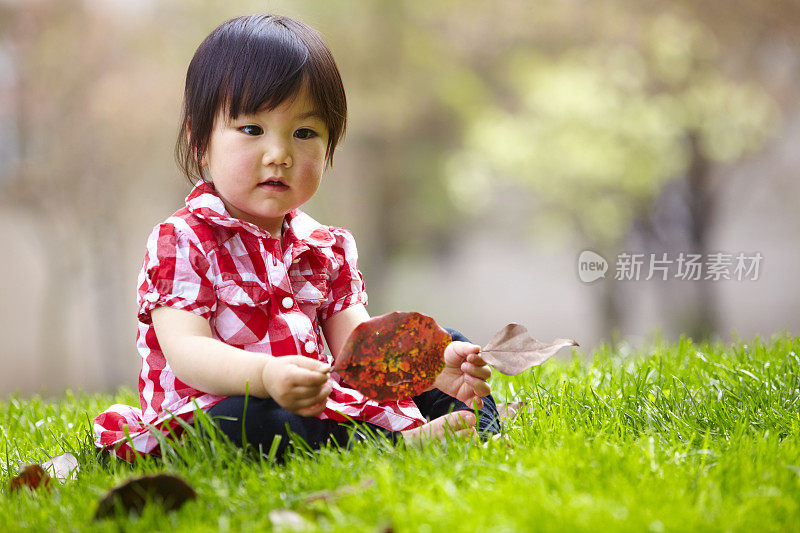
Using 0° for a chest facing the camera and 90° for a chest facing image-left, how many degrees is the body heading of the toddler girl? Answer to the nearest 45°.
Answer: approximately 315°

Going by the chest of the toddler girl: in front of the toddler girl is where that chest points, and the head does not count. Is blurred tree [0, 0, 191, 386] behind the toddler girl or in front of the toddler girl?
behind

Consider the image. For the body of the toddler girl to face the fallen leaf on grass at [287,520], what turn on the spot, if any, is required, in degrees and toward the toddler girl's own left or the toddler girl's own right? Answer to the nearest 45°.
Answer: approximately 45° to the toddler girl's own right
